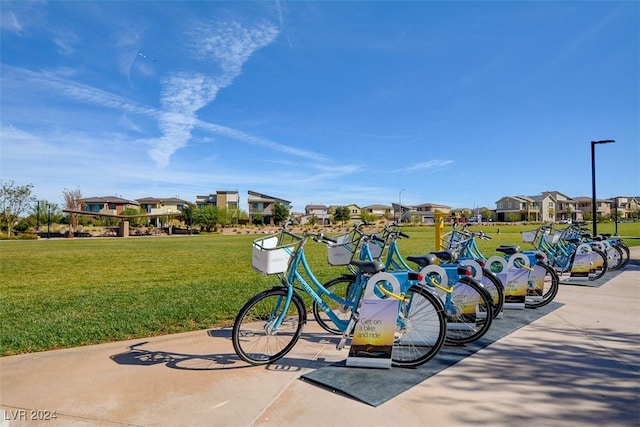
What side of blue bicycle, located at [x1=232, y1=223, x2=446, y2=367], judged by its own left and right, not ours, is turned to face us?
left

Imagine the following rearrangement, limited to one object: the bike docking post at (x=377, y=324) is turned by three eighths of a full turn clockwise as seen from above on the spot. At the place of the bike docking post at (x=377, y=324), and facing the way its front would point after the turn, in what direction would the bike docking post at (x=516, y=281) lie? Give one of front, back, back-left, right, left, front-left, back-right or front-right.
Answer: right

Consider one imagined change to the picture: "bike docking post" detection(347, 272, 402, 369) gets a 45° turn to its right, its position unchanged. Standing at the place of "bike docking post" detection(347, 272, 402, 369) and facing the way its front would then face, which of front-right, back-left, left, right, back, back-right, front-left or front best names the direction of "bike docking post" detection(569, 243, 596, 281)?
back

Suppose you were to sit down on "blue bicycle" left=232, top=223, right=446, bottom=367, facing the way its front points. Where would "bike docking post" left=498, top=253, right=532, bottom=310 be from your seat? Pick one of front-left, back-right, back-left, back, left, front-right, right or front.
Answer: back-right

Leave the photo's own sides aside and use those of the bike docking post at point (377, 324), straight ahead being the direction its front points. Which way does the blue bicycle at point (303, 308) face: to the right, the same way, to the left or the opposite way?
to the right

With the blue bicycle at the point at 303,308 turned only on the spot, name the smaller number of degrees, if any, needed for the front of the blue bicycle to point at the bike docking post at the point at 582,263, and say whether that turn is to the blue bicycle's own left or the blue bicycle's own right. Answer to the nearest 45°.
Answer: approximately 135° to the blue bicycle's own right

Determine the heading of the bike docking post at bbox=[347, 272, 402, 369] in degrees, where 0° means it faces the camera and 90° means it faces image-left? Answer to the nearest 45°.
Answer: approximately 0°

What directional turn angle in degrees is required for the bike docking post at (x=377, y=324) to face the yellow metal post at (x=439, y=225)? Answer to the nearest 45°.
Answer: approximately 180°
